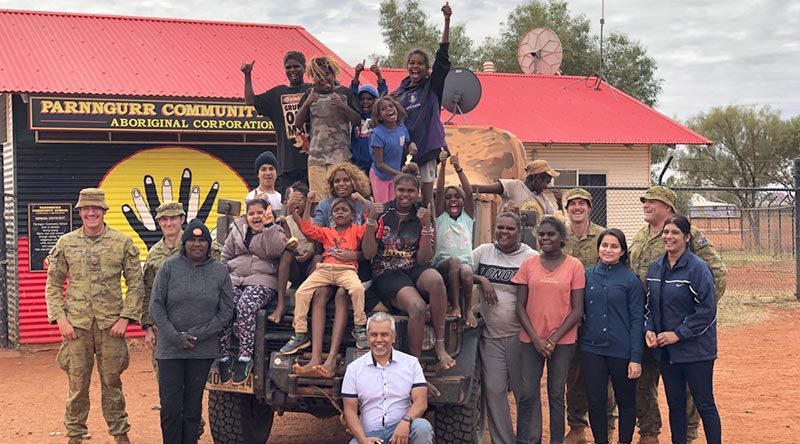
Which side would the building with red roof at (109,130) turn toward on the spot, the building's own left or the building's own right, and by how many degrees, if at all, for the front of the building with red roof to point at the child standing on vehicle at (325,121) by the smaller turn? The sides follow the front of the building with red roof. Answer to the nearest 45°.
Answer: approximately 45° to the building's own left

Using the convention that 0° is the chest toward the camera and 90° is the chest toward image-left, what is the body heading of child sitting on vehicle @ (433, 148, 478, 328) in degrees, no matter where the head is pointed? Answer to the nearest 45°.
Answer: approximately 0°

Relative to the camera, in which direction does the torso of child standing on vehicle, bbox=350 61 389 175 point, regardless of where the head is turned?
toward the camera

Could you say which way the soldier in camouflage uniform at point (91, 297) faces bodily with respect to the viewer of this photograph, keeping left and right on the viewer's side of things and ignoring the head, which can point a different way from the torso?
facing the viewer

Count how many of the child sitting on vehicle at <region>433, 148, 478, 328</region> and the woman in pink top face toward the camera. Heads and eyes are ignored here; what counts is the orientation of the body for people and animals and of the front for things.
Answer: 2

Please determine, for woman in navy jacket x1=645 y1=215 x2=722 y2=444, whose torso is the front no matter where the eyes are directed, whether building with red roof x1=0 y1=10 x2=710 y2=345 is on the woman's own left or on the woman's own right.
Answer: on the woman's own right

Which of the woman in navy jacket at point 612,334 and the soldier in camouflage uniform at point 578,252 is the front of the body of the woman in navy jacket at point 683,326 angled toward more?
the woman in navy jacket

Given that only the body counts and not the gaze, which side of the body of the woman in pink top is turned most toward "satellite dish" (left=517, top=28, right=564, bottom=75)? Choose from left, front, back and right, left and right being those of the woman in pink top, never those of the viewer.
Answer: back

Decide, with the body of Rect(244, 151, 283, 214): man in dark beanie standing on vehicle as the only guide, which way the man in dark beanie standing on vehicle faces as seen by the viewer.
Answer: toward the camera

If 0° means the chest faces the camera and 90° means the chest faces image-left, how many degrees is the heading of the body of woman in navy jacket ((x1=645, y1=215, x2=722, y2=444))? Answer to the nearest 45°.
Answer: approximately 45°

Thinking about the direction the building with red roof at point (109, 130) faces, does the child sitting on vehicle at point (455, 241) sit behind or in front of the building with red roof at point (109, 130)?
in front

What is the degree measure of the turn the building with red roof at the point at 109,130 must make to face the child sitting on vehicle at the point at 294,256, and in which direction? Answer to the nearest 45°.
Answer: approximately 45° to its left
